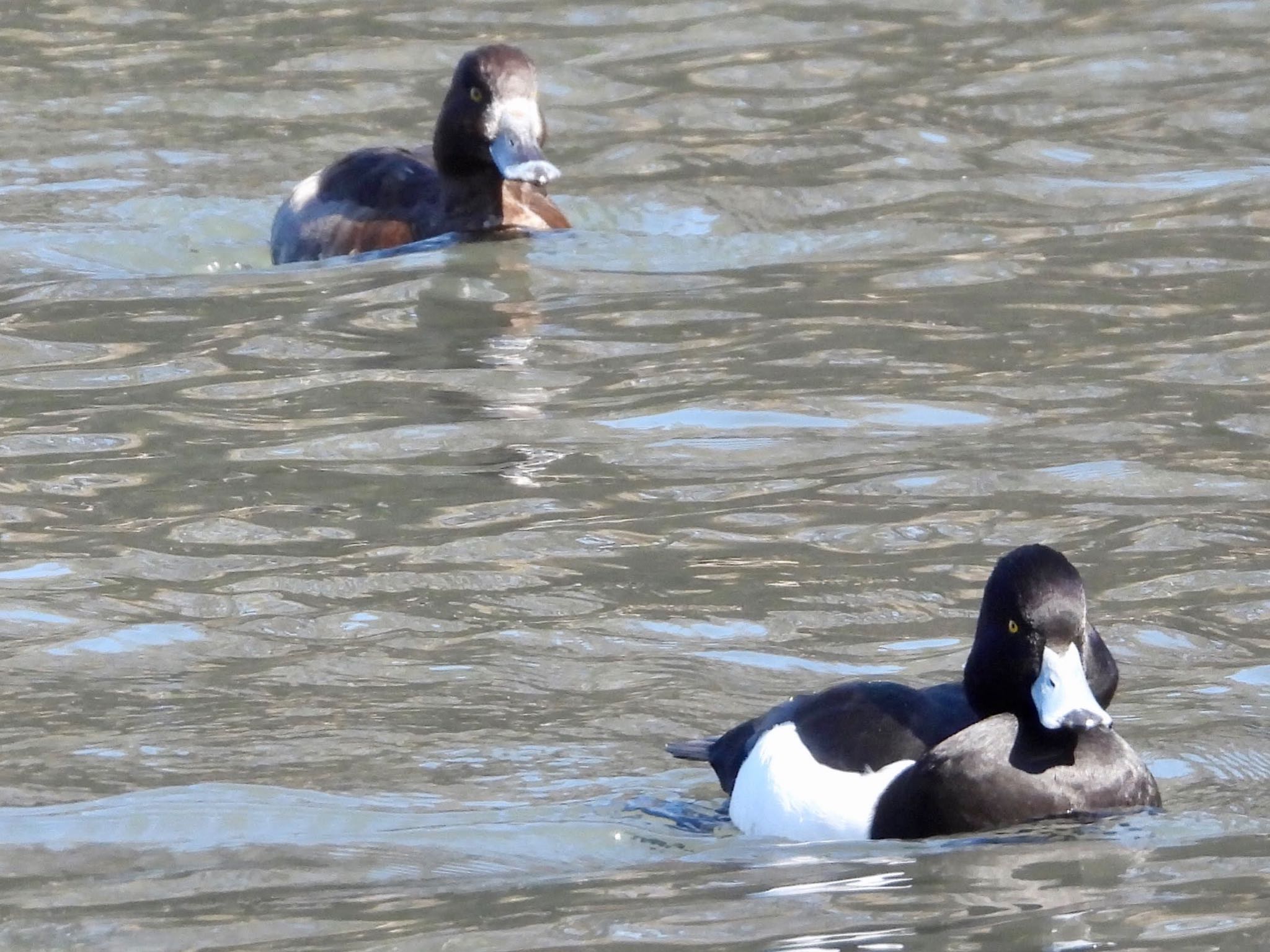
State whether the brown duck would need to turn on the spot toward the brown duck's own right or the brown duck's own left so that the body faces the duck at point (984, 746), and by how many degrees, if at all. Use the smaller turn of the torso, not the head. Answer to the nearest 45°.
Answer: approximately 45° to the brown duck's own right

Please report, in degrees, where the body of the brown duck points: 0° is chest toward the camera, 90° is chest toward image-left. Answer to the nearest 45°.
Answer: approximately 315°

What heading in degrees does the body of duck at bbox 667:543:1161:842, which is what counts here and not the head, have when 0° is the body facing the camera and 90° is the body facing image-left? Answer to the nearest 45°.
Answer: approximately 315°

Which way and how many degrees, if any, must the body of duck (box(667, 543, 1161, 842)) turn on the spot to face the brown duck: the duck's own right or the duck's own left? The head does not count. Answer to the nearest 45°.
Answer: approximately 135° to the duck's own left
